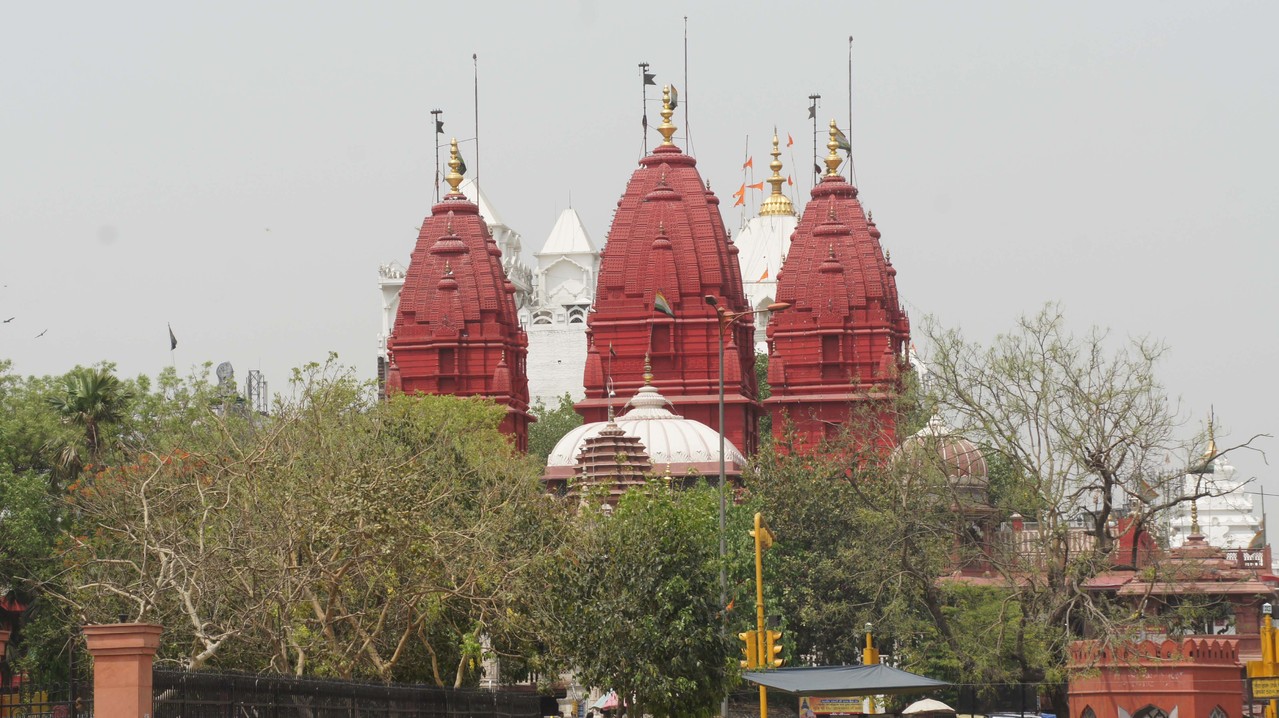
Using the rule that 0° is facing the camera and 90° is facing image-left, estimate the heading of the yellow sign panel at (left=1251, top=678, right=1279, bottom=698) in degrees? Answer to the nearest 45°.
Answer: approximately 0°

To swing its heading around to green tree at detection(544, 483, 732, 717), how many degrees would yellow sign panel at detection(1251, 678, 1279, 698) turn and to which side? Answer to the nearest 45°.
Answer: approximately 90° to its right

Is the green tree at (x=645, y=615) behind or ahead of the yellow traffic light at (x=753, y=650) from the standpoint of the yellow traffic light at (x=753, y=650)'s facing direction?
ahead

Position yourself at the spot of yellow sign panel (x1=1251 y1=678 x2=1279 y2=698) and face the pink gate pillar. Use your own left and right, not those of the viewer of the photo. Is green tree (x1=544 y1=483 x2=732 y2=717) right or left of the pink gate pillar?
right

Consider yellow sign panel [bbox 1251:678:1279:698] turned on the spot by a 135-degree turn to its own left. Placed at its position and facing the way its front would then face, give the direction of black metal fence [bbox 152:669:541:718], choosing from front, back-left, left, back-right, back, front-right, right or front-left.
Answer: back

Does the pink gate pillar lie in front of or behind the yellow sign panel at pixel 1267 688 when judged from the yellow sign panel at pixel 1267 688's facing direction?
in front

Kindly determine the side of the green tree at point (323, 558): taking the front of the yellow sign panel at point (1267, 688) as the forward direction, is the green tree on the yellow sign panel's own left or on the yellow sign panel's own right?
on the yellow sign panel's own right

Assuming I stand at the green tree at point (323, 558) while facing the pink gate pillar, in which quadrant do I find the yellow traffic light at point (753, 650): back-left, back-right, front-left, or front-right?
back-left
